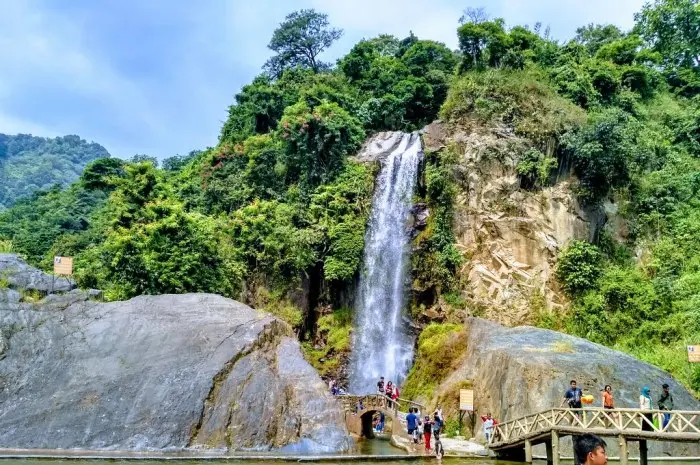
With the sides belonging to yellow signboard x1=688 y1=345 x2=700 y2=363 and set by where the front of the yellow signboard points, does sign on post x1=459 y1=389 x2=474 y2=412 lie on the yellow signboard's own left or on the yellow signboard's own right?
on the yellow signboard's own right

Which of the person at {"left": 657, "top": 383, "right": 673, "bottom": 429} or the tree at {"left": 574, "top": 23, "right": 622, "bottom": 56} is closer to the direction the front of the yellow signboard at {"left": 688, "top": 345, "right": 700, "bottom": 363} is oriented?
the person

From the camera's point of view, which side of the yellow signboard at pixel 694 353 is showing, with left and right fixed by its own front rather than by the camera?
front

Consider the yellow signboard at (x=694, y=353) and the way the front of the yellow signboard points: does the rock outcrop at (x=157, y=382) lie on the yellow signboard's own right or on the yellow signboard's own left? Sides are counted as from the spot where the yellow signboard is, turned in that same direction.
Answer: on the yellow signboard's own right

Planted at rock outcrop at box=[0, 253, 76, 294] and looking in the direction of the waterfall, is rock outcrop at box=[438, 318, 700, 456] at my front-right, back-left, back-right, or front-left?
front-right

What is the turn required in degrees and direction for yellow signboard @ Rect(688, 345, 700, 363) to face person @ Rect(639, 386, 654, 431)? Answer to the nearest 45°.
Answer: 0° — it already faces them

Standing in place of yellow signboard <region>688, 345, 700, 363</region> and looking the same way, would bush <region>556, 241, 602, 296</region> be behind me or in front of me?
behind

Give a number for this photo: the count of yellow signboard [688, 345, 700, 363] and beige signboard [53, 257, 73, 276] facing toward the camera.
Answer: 2

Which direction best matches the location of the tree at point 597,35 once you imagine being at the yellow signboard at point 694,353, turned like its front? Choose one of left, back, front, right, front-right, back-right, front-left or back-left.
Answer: back

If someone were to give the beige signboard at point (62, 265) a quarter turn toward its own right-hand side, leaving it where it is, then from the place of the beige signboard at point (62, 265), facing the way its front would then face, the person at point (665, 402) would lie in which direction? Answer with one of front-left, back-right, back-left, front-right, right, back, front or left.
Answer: back-left

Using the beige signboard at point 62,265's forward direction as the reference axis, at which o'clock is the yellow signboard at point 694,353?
the yellow signboard at point 694,353 is roughly at 10 o'clock from the beige signboard at point 62,265.

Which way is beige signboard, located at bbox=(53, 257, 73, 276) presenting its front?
toward the camera

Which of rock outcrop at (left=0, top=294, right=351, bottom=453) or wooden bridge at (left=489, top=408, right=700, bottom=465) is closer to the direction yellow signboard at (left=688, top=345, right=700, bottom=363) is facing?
the wooden bridge

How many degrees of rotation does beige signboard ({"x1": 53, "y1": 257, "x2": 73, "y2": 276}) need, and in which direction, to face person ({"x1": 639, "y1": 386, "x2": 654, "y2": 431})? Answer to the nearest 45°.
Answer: approximately 45° to its left
